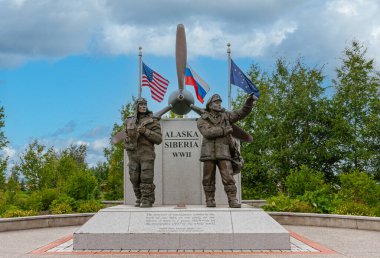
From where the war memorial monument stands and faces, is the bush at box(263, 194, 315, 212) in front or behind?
behind

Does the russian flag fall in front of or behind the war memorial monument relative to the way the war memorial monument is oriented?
behind

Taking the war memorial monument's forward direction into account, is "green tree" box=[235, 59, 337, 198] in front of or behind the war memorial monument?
behind

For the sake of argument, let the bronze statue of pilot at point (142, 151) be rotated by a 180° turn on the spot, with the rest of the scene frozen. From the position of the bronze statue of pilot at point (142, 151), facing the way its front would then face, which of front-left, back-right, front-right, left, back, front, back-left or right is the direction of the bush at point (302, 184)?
front-right

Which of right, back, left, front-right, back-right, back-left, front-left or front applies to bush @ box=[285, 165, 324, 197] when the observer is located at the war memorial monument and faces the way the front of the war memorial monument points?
back-left

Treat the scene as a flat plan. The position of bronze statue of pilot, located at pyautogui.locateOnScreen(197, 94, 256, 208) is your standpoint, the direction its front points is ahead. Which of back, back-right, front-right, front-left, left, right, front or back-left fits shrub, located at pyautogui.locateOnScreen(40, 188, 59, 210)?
back-right

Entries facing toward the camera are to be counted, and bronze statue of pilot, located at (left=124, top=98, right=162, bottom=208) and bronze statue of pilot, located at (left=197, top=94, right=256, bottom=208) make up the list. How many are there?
2

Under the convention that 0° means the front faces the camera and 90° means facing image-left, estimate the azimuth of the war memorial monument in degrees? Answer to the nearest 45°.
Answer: approximately 0°

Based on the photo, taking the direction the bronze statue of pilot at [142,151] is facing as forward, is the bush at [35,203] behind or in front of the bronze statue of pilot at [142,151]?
behind

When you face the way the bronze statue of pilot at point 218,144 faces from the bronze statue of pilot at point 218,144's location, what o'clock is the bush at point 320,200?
The bush is roughly at 7 o'clock from the bronze statue of pilot.

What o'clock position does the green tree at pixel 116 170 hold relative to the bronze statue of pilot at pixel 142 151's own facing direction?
The green tree is roughly at 6 o'clock from the bronze statue of pilot.
